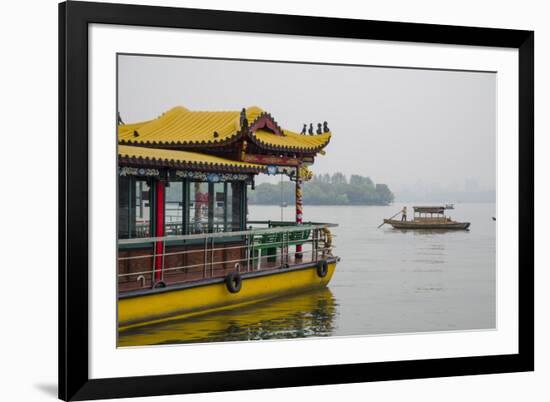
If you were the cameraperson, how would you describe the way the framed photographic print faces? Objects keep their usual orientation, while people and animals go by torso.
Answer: facing the viewer and to the right of the viewer
